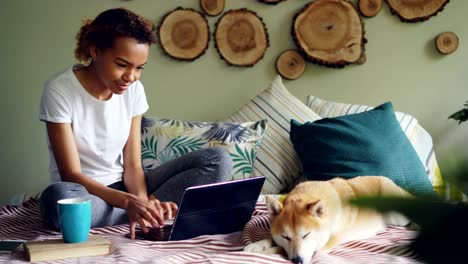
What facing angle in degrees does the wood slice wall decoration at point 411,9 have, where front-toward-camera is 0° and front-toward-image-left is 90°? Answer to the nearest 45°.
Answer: approximately 0°

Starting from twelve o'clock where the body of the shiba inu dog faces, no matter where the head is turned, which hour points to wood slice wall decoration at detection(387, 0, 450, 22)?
The wood slice wall decoration is roughly at 5 o'clock from the shiba inu dog.

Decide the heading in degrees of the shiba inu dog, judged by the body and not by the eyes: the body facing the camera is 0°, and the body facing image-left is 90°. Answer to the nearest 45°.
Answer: approximately 45°

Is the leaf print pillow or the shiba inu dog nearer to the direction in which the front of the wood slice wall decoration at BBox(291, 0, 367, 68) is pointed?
the shiba inu dog
